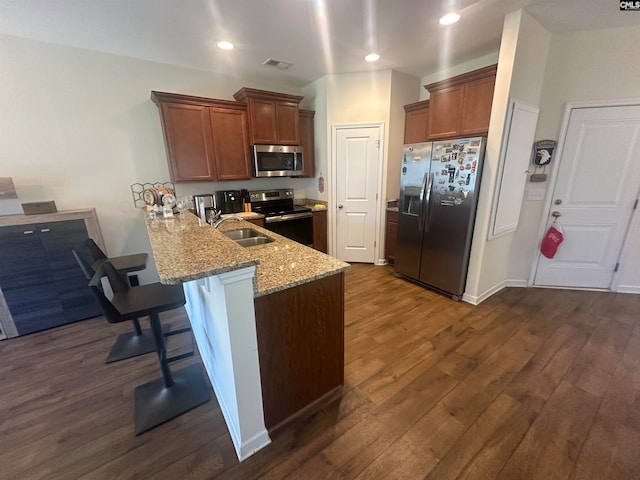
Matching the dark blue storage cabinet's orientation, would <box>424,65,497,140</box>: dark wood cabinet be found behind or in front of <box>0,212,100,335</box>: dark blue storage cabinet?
in front

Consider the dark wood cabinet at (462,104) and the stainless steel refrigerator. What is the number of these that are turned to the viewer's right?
0

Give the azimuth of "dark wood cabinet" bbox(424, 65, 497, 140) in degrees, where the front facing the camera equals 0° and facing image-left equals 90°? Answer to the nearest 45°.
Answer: approximately 45°

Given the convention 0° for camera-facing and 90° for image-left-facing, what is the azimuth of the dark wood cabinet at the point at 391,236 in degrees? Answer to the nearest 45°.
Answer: approximately 45°

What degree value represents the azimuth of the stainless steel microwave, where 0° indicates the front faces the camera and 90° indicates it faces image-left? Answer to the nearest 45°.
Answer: approximately 315°

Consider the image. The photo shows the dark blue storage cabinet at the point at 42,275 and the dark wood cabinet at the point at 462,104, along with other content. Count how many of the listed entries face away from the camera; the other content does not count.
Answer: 0

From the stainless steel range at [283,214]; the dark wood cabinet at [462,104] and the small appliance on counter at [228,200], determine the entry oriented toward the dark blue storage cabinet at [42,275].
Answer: the dark wood cabinet

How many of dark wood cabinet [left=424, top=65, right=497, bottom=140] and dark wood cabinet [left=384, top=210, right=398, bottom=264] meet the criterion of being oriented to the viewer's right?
0

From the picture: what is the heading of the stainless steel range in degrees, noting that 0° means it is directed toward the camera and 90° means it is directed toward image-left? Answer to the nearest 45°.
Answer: approximately 315°

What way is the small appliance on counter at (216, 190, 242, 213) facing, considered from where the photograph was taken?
facing the viewer and to the right of the viewer

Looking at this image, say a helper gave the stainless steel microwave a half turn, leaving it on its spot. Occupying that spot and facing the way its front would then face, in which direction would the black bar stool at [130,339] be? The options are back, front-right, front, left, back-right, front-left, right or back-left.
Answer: left

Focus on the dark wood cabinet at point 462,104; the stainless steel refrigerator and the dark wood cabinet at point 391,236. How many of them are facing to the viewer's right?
0

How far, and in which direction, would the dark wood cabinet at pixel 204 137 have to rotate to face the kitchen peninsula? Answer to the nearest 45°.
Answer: approximately 45° to its right

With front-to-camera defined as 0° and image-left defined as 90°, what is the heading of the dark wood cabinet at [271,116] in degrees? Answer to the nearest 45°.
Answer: approximately 315°

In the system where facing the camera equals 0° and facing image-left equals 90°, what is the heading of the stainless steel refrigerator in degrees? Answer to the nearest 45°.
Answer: approximately 45°
